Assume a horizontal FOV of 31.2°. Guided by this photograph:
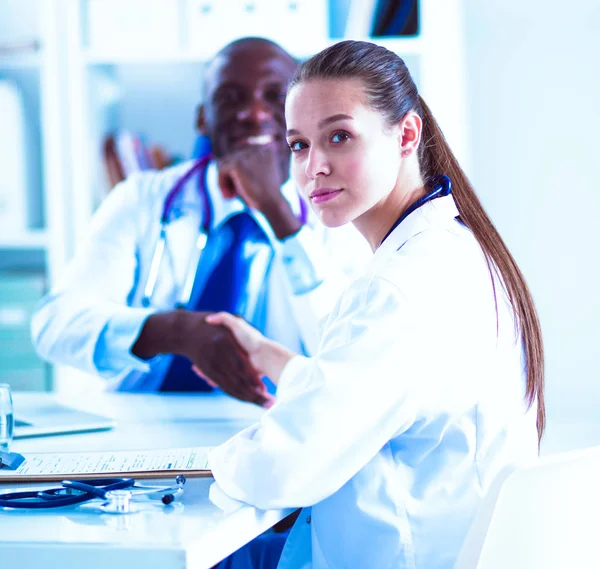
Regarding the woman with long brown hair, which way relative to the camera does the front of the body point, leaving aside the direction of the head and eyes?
to the viewer's left

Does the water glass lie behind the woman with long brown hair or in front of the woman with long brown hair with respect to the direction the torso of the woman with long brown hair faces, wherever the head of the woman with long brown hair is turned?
in front
